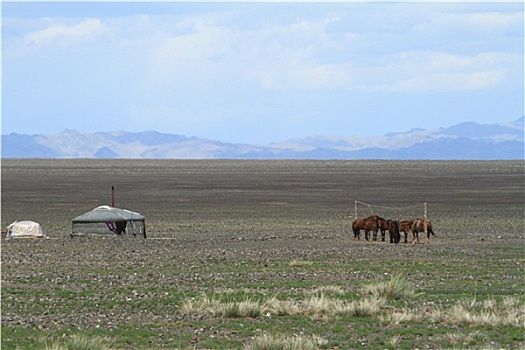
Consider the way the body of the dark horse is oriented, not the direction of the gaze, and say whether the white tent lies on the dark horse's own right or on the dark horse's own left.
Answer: on the dark horse's own right
